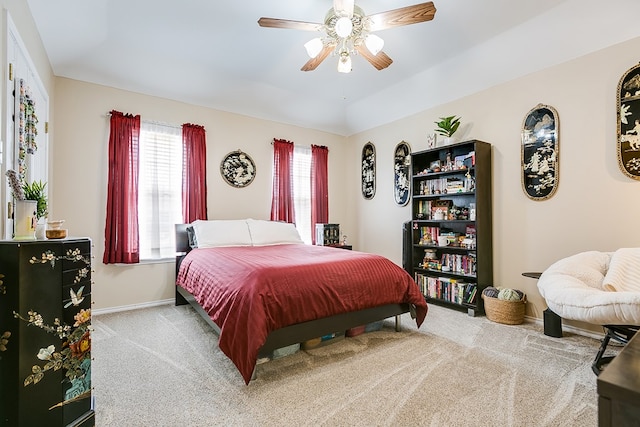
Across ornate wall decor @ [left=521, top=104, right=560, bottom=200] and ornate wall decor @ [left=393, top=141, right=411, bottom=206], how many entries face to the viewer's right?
0

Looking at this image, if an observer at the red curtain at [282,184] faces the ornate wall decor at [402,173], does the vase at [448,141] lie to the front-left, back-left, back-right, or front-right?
front-right

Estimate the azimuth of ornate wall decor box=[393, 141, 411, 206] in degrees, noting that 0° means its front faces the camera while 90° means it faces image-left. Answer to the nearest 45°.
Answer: approximately 45°

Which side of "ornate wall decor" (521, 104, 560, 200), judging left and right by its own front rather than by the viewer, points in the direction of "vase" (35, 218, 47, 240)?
front

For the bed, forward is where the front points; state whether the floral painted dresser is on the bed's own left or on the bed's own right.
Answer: on the bed's own right

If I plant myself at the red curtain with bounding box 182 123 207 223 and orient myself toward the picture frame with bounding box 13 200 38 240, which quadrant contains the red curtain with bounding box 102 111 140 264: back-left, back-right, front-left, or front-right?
front-right

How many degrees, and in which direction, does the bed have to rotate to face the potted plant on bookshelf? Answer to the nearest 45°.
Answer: approximately 90° to its left

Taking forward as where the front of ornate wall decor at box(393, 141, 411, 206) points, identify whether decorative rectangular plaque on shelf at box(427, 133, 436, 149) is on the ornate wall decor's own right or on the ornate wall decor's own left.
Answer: on the ornate wall decor's own left

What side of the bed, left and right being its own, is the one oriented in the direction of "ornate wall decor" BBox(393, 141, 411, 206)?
left

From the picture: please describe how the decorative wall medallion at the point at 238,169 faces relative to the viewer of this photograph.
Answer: facing the viewer

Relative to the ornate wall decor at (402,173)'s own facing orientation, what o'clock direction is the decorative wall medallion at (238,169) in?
The decorative wall medallion is roughly at 1 o'clock from the ornate wall decor.

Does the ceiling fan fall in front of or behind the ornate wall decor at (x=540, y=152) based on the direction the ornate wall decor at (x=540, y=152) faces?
in front

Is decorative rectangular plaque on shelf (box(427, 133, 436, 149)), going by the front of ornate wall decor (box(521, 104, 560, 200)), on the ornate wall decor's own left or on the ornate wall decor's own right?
on the ornate wall decor's own right

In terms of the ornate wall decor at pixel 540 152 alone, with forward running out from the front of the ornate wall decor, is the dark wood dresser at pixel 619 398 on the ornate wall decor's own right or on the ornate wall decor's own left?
on the ornate wall decor's own left

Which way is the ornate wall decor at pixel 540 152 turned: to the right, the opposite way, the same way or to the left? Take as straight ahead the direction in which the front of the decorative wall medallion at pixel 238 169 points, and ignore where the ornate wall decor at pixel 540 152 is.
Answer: to the right

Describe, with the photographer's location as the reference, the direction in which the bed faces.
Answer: facing the viewer and to the right of the viewer

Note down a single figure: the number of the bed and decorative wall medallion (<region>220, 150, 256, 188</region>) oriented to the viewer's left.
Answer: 0

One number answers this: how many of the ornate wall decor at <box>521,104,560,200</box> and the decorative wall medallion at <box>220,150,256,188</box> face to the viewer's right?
0

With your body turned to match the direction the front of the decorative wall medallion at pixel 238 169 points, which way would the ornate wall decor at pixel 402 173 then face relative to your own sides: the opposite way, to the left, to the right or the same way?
to the right
